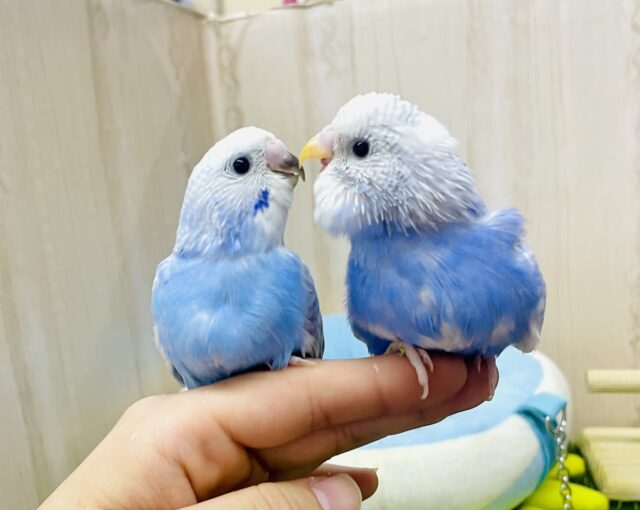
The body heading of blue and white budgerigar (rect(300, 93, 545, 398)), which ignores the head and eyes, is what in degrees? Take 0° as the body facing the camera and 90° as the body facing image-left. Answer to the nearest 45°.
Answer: approximately 45°

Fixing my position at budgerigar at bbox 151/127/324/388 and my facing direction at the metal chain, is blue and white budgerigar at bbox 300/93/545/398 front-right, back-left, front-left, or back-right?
front-right
